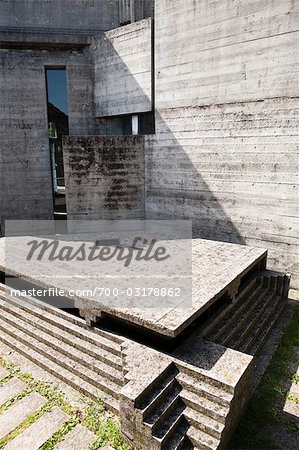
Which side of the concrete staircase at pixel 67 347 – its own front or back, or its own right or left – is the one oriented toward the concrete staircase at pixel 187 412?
left

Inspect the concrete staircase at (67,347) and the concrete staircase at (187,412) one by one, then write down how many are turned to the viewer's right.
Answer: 0

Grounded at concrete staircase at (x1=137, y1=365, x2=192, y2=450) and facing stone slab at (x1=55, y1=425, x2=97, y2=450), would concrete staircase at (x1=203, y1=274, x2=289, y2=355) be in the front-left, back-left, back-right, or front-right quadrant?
back-right

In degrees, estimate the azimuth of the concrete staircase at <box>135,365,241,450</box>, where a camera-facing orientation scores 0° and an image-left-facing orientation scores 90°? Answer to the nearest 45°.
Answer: approximately 0°

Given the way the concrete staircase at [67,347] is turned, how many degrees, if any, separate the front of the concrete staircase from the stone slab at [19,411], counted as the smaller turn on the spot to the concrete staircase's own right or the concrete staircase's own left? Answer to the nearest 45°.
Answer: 0° — it already faces it

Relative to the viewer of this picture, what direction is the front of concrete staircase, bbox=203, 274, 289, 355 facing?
facing the viewer and to the right of the viewer

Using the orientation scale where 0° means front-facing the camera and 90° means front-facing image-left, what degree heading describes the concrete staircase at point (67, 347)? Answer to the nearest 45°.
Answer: approximately 45°

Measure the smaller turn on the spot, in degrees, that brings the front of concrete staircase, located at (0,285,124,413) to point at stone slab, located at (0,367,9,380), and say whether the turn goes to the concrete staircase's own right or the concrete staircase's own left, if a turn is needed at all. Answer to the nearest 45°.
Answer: approximately 45° to the concrete staircase's own right

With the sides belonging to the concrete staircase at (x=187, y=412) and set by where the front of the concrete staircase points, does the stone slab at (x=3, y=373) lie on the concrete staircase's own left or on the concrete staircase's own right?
on the concrete staircase's own right

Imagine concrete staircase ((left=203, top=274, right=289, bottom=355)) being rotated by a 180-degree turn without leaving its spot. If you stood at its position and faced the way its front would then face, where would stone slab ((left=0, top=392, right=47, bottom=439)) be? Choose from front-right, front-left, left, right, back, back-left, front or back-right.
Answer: left

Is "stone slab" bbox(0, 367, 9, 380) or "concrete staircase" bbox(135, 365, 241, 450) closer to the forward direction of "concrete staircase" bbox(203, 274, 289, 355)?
the concrete staircase

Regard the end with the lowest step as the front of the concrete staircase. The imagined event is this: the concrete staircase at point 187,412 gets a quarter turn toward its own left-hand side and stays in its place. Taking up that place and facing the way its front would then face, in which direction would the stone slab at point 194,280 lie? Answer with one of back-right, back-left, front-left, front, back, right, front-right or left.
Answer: left
